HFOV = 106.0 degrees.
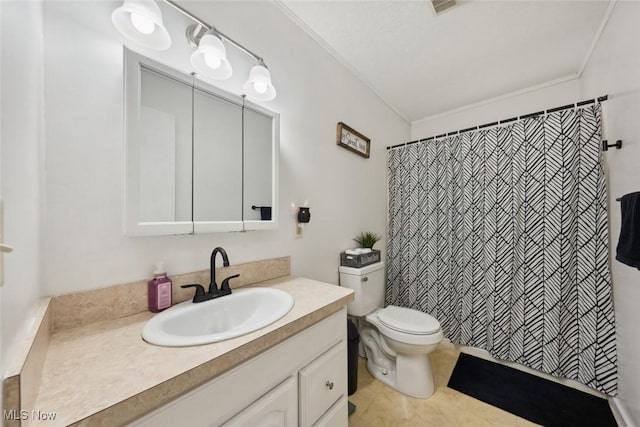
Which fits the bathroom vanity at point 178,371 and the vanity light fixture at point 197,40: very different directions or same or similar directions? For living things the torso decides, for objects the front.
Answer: same or similar directions

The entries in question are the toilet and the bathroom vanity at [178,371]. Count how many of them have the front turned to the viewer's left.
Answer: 0

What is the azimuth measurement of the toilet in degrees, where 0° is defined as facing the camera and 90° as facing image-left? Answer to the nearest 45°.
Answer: approximately 315°

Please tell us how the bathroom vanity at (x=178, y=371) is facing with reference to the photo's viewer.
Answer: facing the viewer and to the right of the viewer

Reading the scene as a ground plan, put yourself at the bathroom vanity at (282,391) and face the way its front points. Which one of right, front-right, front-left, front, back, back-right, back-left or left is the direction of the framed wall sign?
left

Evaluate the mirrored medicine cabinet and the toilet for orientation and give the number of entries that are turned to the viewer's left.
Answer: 0

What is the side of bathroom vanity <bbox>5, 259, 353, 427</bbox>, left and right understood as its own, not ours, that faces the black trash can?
left

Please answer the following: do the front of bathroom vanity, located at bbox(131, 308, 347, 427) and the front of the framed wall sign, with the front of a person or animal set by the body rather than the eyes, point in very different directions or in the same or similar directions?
same or similar directions

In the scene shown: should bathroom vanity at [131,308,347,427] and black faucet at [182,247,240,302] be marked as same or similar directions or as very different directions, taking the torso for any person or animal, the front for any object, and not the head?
same or similar directions

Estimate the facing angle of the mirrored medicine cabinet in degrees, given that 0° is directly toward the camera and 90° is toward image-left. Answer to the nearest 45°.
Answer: approximately 315°

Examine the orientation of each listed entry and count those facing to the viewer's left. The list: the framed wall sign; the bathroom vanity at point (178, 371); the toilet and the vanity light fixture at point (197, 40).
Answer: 0

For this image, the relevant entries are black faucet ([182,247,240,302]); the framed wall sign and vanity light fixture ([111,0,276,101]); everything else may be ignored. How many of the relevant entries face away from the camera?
0

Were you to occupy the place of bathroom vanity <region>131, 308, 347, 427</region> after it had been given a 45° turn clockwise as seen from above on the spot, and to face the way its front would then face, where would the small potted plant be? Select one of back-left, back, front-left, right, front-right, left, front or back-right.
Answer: back-left
